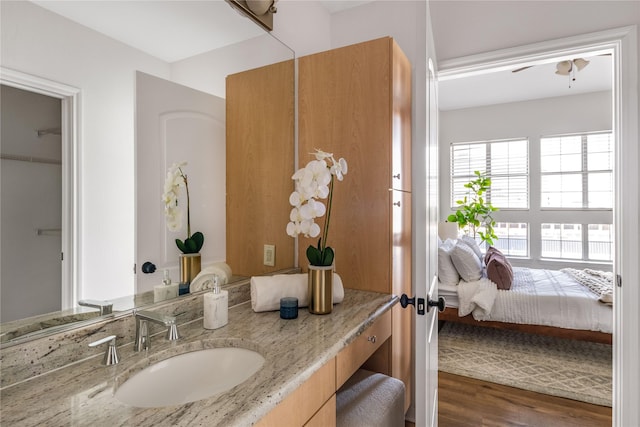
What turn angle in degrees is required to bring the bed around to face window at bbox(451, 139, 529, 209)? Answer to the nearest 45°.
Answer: approximately 90° to its left

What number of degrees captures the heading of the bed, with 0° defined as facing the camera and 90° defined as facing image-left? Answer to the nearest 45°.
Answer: approximately 270°

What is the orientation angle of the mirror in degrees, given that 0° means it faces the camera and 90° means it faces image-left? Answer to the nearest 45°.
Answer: approximately 315°

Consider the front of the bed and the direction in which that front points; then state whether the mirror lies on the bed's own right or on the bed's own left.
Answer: on the bed's own right

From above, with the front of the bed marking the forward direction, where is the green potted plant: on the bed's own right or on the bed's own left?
on the bed's own left

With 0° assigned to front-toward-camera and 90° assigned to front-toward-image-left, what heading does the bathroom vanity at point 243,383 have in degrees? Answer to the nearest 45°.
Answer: approximately 315°

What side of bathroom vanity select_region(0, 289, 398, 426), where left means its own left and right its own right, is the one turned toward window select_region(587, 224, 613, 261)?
left

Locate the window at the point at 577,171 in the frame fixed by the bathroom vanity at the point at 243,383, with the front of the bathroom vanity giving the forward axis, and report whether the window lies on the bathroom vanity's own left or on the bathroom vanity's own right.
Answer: on the bathroom vanity's own left

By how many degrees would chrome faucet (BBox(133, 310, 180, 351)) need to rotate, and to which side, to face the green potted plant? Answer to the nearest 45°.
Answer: approximately 90° to its left
